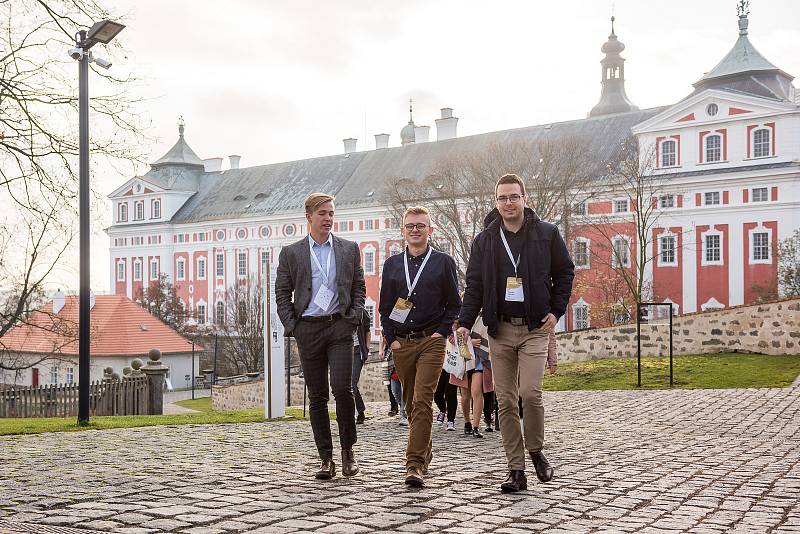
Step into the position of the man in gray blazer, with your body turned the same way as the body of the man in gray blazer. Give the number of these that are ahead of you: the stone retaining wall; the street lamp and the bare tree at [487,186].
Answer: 0

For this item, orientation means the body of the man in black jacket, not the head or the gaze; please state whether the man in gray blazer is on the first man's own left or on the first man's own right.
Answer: on the first man's own right

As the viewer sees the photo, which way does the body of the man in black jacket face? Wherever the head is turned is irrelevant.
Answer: toward the camera

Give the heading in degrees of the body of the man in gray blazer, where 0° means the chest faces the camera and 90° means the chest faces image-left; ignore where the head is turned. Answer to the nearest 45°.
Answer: approximately 0°

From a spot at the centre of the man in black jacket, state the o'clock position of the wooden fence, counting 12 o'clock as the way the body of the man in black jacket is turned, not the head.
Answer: The wooden fence is roughly at 5 o'clock from the man in black jacket.

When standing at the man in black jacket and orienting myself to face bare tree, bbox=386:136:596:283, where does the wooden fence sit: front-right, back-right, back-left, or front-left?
front-left

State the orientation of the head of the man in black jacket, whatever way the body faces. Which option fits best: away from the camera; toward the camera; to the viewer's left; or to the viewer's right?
toward the camera

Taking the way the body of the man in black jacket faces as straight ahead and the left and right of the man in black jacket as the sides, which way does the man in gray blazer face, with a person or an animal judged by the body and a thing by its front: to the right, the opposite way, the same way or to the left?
the same way

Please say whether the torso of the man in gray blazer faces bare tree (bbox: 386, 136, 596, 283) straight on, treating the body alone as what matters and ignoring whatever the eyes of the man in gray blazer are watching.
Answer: no

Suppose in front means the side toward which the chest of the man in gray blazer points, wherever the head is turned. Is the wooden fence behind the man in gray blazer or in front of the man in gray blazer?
behind

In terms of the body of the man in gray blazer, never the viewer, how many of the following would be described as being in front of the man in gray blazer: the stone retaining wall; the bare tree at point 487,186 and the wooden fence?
0

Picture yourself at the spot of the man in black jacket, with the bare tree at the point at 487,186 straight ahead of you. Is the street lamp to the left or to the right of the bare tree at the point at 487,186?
left

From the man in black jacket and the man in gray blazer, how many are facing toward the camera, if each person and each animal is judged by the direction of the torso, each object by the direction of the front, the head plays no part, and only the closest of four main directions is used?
2
